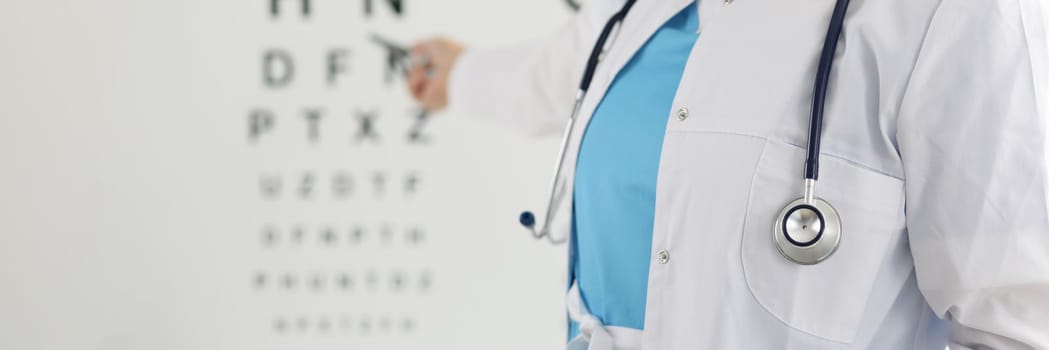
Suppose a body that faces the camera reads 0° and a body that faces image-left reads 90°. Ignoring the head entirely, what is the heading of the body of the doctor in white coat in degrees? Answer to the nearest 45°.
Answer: approximately 45°
